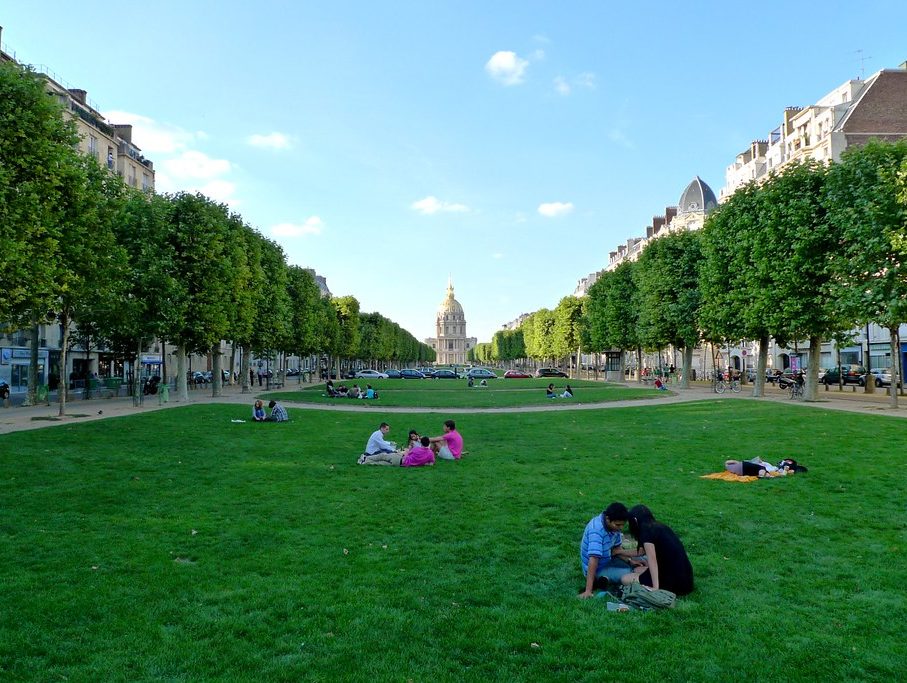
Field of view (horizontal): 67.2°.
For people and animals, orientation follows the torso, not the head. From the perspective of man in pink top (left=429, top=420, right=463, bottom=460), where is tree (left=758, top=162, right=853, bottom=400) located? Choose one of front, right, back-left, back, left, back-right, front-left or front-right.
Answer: back-right

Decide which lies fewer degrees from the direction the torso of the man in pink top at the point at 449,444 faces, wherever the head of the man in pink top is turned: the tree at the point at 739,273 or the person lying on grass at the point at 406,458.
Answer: the person lying on grass

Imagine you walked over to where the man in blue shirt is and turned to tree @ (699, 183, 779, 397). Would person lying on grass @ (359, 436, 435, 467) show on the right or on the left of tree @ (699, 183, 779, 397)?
left

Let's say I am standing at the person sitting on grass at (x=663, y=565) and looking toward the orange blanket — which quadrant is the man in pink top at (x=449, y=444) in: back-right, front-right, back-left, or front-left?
front-left

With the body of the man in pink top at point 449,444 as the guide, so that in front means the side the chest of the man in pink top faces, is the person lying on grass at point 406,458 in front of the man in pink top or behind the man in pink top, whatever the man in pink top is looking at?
in front

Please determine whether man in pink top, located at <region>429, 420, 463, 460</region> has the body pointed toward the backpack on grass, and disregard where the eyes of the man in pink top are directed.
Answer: no

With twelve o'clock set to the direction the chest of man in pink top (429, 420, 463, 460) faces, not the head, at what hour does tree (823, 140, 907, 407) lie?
The tree is roughly at 5 o'clock from the man in pink top.

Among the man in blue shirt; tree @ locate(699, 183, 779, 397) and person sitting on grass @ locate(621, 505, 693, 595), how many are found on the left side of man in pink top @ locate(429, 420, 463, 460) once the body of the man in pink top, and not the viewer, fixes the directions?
2

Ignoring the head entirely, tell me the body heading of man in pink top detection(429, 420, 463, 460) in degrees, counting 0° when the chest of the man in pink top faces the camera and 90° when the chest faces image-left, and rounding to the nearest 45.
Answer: approximately 90°

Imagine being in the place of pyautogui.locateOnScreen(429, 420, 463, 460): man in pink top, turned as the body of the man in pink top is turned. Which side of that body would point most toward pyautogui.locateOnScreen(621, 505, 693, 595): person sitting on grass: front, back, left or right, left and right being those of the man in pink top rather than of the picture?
left

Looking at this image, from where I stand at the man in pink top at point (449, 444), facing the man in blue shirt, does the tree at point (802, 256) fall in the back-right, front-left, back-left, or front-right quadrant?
back-left

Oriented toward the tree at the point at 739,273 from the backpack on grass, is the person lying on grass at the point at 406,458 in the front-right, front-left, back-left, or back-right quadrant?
front-left

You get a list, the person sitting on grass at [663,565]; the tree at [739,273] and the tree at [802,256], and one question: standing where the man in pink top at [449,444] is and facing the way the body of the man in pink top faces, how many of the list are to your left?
1

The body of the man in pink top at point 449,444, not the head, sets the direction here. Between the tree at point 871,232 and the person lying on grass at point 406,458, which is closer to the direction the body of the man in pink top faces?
the person lying on grass

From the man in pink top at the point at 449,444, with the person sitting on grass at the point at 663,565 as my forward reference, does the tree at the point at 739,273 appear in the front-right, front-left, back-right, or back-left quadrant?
back-left
